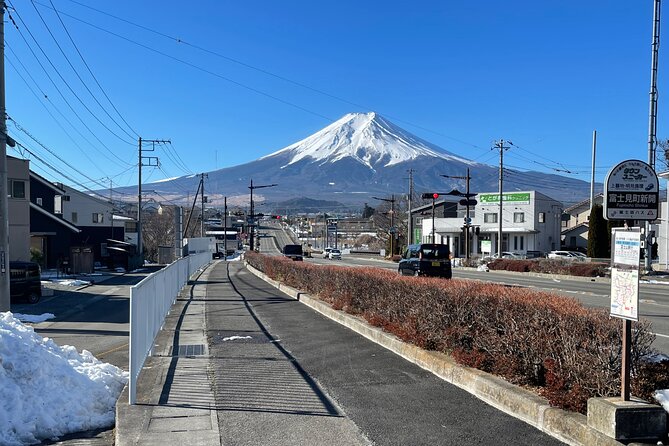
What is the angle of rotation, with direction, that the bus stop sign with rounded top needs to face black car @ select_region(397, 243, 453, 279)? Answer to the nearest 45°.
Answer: approximately 180°

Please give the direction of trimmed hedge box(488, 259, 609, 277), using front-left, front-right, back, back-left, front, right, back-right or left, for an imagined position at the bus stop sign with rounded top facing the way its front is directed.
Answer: back

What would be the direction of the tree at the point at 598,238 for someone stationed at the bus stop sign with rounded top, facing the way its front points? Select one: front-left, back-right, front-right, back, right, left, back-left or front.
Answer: back

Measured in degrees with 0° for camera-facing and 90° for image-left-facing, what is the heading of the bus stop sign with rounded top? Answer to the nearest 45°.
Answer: approximately 0°

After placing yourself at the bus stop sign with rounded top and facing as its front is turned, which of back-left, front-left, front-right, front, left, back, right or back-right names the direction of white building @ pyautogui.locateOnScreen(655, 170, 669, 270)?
back

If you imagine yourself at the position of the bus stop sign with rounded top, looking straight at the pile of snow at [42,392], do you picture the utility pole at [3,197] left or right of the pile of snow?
right

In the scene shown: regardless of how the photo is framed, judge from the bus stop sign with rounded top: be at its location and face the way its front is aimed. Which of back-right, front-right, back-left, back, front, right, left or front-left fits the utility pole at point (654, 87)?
back
